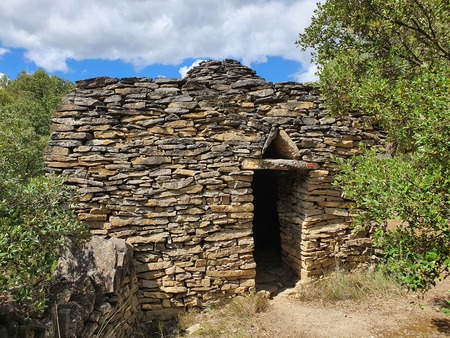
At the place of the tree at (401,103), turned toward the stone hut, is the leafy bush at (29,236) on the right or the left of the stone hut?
left

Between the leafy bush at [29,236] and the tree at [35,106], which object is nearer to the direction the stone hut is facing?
the leafy bush

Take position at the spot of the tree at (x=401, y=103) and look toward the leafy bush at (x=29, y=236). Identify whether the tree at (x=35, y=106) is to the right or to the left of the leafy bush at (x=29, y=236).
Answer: right

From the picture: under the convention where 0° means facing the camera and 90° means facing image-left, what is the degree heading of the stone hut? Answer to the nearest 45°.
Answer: approximately 315°

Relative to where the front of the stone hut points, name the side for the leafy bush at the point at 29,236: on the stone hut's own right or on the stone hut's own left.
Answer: on the stone hut's own right
